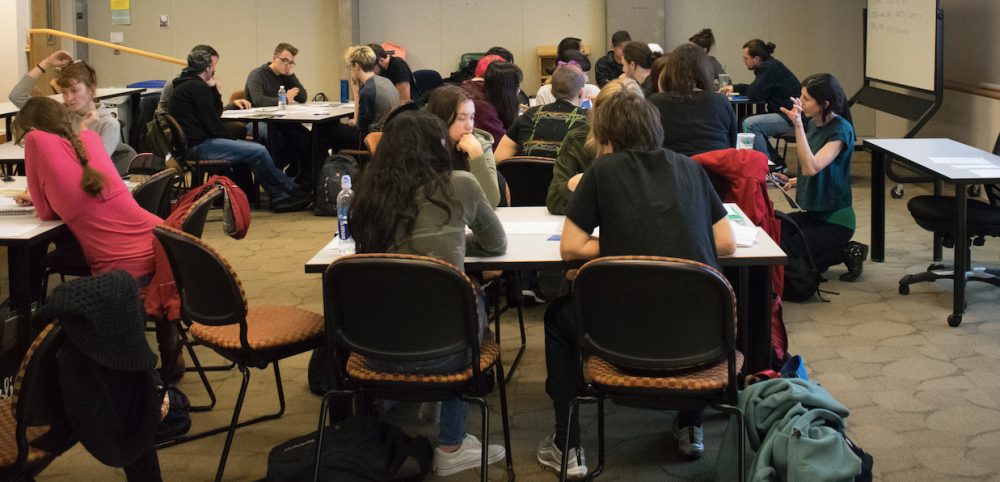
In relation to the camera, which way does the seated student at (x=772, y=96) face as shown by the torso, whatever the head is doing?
to the viewer's left

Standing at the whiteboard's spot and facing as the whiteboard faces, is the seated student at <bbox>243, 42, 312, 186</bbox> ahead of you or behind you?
ahead

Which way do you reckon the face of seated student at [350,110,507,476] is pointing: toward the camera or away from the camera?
away from the camera

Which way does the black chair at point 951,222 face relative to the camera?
to the viewer's left

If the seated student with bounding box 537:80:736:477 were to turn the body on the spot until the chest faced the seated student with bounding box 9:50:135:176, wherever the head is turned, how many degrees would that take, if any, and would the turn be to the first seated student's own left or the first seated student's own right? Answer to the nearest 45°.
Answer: approximately 45° to the first seated student's own left

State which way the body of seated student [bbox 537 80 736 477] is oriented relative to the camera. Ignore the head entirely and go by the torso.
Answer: away from the camera

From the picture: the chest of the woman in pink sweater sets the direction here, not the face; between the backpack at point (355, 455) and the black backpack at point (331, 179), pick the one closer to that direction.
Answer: the black backpack

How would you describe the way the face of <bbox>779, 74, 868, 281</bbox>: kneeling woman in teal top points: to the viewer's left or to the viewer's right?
to the viewer's left

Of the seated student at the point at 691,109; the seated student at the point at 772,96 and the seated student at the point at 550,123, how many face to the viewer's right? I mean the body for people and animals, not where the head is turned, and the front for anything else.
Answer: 0
